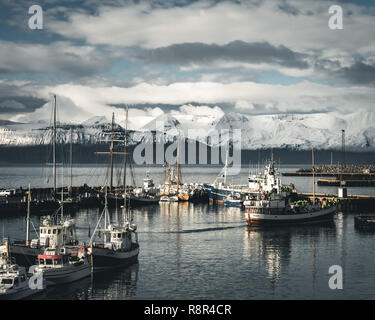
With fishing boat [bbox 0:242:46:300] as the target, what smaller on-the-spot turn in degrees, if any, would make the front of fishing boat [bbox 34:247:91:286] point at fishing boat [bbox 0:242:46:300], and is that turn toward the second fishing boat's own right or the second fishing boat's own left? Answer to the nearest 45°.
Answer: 0° — it already faces it

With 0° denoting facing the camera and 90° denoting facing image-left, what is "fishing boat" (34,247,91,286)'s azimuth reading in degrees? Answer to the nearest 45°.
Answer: approximately 45°
